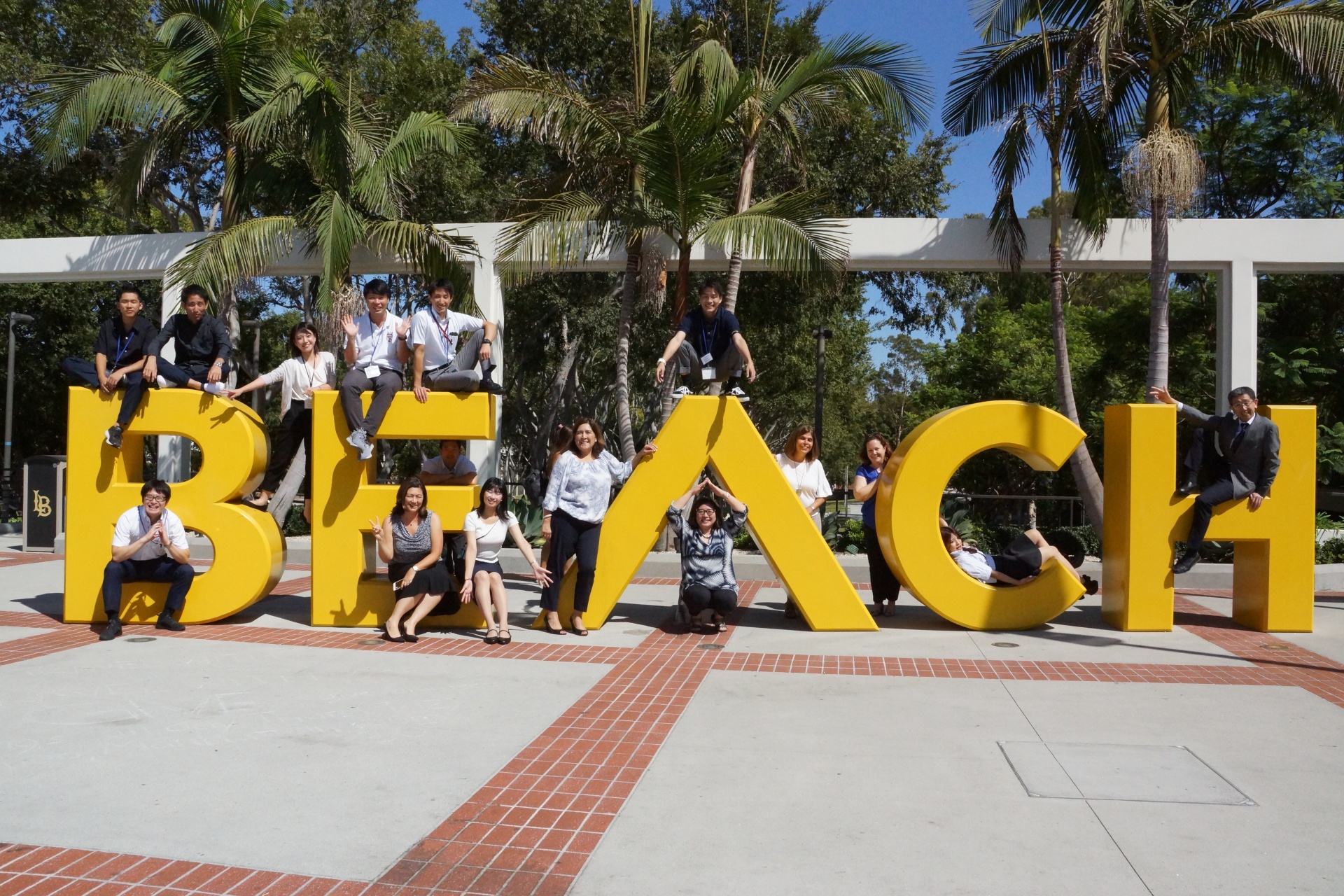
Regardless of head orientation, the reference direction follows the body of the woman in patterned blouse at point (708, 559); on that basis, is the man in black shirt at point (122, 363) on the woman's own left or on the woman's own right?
on the woman's own right

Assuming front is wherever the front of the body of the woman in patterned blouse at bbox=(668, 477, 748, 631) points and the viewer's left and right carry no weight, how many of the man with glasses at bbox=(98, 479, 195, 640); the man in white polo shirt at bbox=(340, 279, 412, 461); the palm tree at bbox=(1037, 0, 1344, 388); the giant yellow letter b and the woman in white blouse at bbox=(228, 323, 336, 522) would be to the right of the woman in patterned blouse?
4

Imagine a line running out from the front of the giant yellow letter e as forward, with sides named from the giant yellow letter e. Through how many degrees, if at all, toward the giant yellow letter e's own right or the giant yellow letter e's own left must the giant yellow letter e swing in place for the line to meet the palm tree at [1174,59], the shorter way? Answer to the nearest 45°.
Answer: approximately 90° to the giant yellow letter e's own left

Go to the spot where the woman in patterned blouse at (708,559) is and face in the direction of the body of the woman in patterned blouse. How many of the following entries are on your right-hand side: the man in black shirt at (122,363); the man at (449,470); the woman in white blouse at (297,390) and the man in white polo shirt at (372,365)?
4

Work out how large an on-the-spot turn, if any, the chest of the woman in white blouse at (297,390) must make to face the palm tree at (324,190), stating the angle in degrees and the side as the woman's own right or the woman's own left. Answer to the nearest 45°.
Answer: approximately 180°

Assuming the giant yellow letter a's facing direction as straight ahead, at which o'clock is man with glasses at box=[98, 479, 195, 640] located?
The man with glasses is roughly at 3 o'clock from the giant yellow letter a.
